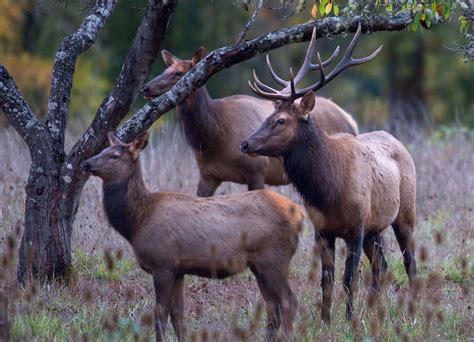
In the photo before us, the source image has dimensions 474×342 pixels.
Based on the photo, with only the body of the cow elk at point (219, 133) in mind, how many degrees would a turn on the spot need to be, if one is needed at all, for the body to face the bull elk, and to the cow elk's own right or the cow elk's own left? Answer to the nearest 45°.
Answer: approximately 135° to the cow elk's own left

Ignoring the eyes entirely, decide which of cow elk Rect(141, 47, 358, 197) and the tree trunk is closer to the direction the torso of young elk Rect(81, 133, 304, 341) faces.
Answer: the tree trunk

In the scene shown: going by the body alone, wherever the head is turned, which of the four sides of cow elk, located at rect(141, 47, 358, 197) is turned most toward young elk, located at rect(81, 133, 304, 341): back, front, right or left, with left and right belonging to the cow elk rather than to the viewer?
left

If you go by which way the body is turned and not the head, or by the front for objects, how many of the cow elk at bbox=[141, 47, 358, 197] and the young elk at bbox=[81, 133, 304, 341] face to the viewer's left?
2

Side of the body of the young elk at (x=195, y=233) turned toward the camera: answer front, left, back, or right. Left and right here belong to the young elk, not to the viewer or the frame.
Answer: left

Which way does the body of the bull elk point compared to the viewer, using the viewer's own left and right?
facing the viewer and to the left of the viewer

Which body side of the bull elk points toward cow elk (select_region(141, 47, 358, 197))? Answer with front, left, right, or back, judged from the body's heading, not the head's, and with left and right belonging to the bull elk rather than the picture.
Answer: right

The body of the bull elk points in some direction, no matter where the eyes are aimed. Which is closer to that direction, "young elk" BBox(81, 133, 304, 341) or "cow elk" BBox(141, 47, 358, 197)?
the young elk

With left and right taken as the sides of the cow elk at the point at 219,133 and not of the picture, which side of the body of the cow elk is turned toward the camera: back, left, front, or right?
left

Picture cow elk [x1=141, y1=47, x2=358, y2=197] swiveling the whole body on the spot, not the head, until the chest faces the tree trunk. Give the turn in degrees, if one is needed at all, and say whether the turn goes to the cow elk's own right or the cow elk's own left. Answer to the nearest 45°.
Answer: approximately 45° to the cow elk's own left

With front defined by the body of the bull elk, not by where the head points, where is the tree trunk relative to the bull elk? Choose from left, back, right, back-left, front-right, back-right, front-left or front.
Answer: front-right

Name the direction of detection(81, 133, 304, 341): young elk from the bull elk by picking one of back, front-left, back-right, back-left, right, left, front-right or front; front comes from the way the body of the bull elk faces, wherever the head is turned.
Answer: front
